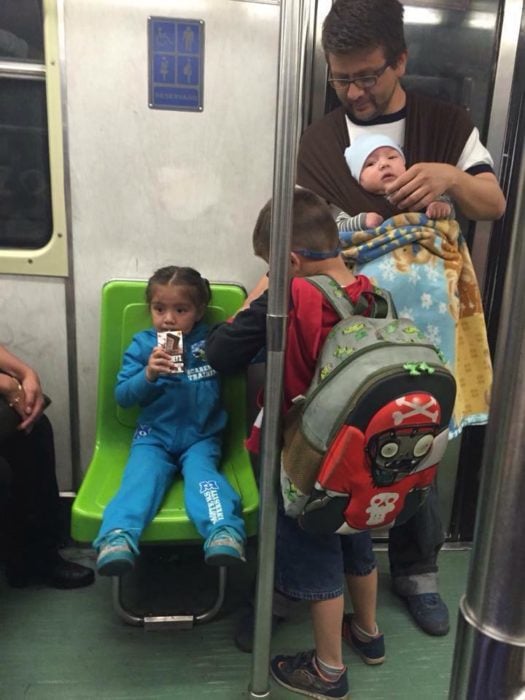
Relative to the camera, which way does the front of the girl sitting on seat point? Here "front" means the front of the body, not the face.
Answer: toward the camera

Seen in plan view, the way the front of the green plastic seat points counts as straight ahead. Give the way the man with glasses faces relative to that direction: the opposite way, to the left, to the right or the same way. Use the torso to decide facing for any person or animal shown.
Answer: the same way

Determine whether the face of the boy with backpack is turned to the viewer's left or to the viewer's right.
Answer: to the viewer's left

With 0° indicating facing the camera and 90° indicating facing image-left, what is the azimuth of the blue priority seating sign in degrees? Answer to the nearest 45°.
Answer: approximately 0°

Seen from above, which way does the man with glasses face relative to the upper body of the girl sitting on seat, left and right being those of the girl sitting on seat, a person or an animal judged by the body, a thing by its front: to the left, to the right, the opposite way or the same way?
the same way

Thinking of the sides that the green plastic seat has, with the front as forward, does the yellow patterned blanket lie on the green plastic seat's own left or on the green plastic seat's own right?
on the green plastic seat's own left

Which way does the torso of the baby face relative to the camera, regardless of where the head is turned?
toward the camera

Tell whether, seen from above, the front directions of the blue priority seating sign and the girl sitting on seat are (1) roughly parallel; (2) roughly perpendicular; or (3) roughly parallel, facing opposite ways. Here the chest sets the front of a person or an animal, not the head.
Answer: roughly parallel

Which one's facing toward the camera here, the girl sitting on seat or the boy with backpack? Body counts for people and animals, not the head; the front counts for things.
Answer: the girl sitting on seat

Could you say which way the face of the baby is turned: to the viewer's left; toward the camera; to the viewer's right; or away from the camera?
toward the camera

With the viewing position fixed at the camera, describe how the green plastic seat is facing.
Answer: facing the viewer

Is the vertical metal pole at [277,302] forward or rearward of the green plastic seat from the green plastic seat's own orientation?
forward
